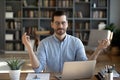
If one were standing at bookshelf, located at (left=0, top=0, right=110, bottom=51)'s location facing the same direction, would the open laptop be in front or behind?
in front

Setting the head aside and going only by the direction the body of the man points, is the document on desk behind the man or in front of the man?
in front

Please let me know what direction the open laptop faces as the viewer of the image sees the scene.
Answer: facing away from the viewer and to the left of the viewer

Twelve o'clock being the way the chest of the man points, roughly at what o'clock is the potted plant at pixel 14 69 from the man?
The potted plant is roughly at 1 o'clock from the man.

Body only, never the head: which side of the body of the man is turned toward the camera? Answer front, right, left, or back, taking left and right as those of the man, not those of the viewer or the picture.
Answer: front

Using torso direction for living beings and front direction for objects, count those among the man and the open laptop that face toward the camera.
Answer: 1

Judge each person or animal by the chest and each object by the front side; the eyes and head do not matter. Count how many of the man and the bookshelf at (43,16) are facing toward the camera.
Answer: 2

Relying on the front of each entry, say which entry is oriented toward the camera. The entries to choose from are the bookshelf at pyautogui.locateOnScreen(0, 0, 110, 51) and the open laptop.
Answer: the bookshelf

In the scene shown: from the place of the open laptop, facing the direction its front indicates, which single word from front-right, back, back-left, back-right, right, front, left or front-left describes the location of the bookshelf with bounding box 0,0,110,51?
front-right

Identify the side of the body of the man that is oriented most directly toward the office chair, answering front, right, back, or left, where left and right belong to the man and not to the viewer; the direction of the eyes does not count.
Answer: back

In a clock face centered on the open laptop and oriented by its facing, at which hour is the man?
The man is roughly at 1 o'clock from the open laptop.

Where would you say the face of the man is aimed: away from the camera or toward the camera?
toward the camera

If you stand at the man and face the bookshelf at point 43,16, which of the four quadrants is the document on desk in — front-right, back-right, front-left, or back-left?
back-left

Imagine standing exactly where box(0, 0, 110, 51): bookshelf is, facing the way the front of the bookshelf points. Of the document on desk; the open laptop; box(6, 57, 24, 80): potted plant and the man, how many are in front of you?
4

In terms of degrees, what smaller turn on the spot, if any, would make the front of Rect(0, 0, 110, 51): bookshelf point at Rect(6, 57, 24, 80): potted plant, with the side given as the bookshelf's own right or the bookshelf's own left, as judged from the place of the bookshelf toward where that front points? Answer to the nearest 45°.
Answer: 0° — it already faces it

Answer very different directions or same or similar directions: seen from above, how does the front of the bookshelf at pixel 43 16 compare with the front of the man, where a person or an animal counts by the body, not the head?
same or similar directions

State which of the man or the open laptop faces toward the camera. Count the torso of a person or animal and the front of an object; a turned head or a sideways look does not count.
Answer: the man

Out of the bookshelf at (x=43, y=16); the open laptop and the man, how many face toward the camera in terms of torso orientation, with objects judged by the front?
2
